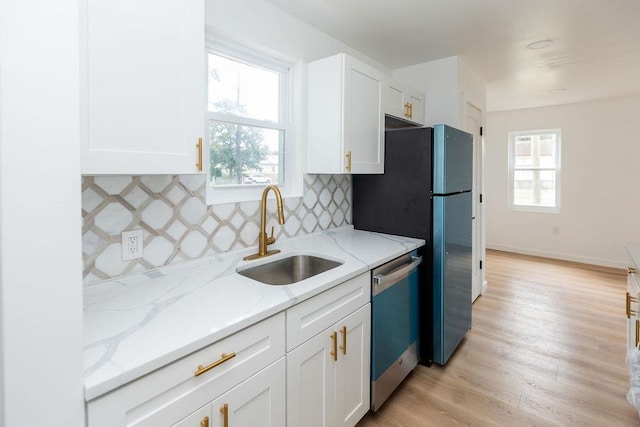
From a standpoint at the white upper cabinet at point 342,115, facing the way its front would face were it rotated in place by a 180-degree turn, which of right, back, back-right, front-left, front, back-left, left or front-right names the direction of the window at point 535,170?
right

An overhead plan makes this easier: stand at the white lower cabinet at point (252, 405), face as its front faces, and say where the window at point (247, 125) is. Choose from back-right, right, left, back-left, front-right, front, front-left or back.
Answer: back-left

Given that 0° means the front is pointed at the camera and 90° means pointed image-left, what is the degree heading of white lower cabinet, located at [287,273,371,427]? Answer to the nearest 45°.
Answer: approximately 315°

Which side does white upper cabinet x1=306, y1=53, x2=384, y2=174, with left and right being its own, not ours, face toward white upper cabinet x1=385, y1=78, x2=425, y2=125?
left

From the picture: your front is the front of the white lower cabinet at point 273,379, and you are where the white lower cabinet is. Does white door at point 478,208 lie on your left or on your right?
on your left

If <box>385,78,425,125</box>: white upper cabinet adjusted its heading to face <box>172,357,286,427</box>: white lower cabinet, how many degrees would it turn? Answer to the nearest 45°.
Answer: approximately 45° to its right

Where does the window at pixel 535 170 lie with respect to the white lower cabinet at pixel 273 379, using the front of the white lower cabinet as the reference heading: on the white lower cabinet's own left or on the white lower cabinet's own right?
on the white lower cabinet's own left

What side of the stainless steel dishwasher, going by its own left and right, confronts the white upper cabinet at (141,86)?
right
